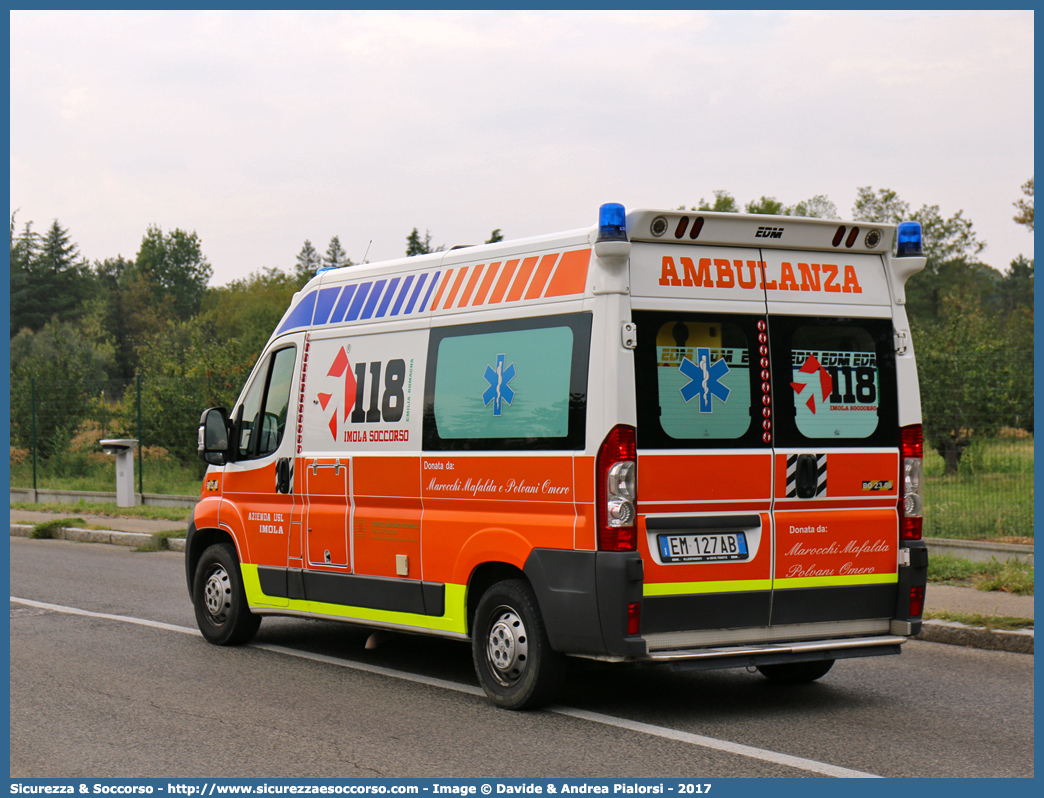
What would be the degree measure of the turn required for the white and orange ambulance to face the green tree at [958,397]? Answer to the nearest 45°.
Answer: approximately 90° to its right

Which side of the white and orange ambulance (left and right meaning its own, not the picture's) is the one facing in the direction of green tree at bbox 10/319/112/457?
front

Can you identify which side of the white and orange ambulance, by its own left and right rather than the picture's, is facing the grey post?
front

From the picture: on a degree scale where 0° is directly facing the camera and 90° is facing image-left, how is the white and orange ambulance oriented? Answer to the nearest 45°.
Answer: approximately 135°
